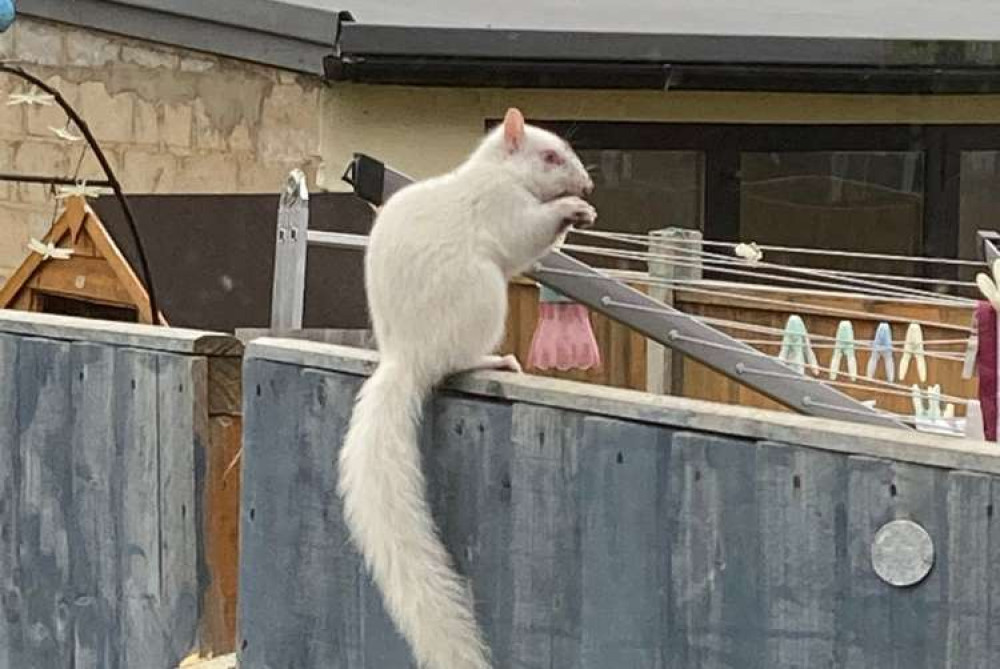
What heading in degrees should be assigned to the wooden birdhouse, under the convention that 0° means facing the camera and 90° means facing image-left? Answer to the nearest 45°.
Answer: approximately 0°

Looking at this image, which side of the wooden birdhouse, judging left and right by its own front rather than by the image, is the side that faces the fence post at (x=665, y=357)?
left

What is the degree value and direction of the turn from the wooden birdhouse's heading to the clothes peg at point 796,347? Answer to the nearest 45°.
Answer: approximately 45° to its left

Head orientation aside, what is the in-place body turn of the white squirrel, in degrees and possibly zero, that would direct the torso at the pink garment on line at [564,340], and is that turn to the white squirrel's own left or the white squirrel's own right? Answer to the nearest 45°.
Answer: approximately 90° to the white squirrel's own left

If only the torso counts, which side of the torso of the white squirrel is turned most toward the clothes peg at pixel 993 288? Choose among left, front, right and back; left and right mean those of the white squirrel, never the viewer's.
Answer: front

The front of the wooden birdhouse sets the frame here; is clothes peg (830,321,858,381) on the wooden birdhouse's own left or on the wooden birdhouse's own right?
on the wooden birdhouse's own left

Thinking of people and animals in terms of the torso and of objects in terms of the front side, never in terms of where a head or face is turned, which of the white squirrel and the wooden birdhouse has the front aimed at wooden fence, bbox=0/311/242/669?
the wooden birdhouse

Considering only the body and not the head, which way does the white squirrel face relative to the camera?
to the viewer's right

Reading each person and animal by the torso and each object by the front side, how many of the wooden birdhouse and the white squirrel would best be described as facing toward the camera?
1

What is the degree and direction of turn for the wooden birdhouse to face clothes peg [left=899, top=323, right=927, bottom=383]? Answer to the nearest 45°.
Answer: approximately 45° to its left

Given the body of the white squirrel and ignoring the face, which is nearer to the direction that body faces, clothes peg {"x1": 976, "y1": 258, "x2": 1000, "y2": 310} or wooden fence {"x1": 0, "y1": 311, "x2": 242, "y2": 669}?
the clothes peg

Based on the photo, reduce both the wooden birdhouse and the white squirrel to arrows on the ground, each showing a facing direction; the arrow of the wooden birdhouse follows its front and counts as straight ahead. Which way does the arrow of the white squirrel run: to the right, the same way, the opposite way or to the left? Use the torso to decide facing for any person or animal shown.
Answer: to the left
